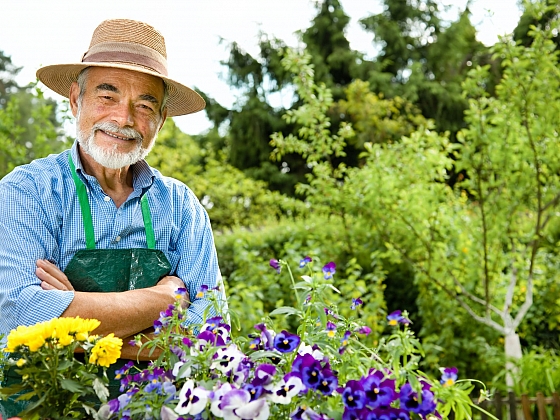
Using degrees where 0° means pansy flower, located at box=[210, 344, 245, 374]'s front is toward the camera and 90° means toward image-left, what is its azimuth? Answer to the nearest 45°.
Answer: approximately 0°

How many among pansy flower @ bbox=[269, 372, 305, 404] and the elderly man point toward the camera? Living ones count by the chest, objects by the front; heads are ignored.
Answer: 2

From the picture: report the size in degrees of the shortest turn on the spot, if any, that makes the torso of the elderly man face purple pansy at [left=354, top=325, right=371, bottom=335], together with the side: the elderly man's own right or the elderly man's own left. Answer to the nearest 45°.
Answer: approximately 45° to the elderly man's own left

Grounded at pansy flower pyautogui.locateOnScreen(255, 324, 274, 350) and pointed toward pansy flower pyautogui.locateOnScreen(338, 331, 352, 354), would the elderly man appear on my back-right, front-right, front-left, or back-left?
back-left
